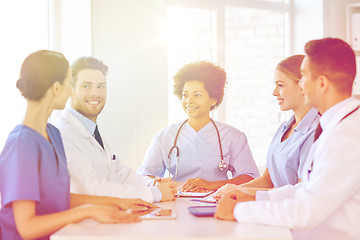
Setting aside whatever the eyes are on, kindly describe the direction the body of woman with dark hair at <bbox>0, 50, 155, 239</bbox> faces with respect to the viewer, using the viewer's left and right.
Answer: facing to the right of the viewer

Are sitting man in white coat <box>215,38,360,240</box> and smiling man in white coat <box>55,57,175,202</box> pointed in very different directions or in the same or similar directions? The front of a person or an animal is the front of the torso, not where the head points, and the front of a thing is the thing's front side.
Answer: very different directions

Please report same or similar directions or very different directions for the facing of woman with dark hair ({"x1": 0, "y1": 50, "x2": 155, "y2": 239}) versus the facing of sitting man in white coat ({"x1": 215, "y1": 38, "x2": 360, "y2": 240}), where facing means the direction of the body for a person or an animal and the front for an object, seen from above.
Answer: very different directions

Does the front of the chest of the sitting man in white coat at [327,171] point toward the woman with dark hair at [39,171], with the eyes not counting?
yes

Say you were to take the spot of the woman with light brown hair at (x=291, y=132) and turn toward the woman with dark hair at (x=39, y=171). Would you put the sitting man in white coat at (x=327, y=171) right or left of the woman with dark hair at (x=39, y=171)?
left

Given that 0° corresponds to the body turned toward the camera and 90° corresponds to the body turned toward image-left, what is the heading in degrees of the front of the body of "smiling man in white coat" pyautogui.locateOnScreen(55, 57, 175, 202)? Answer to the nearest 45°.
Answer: approximately 315°

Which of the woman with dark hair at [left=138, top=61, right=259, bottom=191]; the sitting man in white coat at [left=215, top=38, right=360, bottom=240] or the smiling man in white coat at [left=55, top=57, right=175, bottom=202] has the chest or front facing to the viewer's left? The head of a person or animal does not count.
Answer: the sitting man in white coat at [left=215, top=38, right=360, bottom=240]

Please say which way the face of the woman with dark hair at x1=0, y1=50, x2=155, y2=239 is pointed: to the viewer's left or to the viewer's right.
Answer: to the viewer's right

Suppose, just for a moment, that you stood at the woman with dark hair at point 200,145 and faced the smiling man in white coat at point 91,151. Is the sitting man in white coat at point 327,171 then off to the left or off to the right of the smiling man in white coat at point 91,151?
left

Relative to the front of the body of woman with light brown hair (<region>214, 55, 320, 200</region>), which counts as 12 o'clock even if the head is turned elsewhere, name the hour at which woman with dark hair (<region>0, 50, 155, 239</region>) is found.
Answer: woman with dark hair (<region>0, 50, 155, 239</region>) is roughly at 12 o'clock from woman with light brown hair (<region>214, 55, 320, 200</region>).

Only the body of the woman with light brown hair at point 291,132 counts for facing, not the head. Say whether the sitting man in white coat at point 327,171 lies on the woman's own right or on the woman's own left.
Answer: on the woman's own left

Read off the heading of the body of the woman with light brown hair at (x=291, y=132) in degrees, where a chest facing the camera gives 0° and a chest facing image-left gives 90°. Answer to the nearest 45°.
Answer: approximately 45°

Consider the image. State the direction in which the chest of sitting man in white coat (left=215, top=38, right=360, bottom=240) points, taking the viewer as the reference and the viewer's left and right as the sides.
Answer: facing to the left of the viewer

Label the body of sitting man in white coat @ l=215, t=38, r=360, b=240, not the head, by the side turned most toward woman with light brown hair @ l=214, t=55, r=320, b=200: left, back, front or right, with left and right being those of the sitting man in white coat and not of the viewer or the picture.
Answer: right
